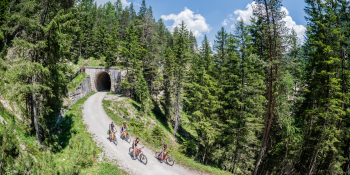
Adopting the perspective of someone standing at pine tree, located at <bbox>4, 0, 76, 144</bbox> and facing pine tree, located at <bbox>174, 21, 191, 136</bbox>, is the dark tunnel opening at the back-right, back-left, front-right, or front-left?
front-left

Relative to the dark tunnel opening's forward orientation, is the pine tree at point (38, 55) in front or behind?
in front

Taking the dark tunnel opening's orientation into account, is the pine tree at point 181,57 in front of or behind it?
in front

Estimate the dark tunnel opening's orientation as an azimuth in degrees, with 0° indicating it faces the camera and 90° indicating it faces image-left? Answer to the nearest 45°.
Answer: approximately 0°
